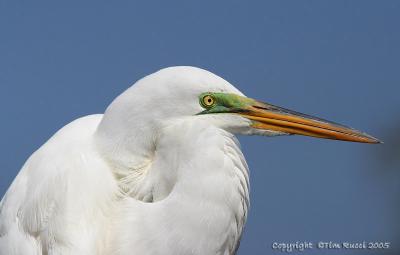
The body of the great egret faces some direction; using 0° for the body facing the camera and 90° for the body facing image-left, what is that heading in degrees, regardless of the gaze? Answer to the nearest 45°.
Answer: approximately 270°
